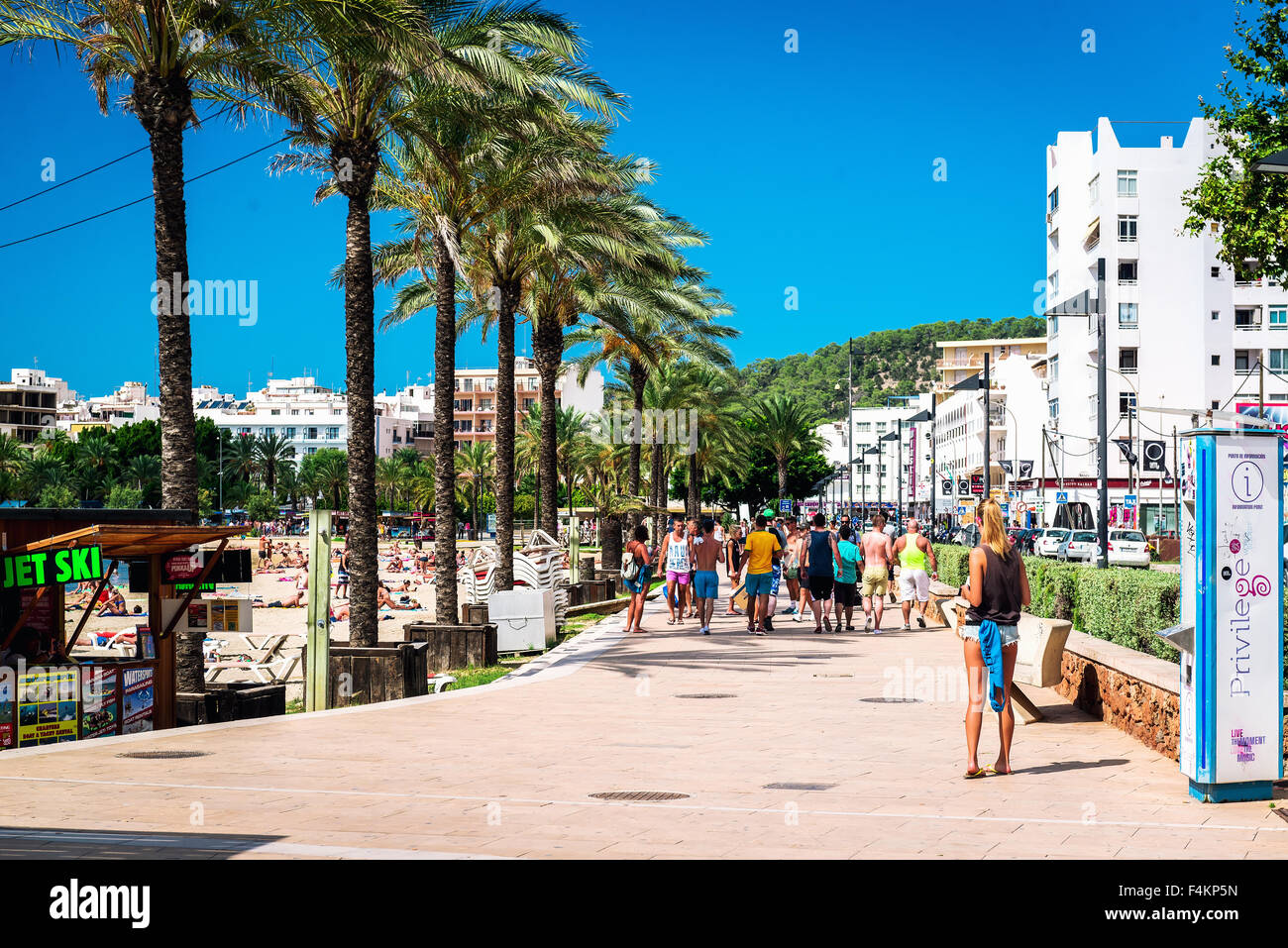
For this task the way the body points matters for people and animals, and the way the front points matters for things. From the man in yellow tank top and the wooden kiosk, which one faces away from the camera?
the man in yellow tank top

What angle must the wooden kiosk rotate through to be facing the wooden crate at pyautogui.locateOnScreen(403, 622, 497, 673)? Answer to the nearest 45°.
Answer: approximately 90° to its left

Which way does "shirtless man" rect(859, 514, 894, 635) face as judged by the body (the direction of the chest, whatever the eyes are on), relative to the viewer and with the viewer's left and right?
facing away from the viewer

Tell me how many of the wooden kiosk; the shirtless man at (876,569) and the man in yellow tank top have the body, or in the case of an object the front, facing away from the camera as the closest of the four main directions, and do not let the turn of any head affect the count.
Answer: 2

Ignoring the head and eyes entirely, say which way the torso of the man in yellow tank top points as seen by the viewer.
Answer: away from the camera

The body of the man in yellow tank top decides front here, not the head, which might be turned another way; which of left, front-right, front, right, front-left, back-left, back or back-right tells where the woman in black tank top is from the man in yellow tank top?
back

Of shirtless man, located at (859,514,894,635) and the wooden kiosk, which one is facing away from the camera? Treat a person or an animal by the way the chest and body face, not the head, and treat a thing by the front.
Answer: the shirtless man
